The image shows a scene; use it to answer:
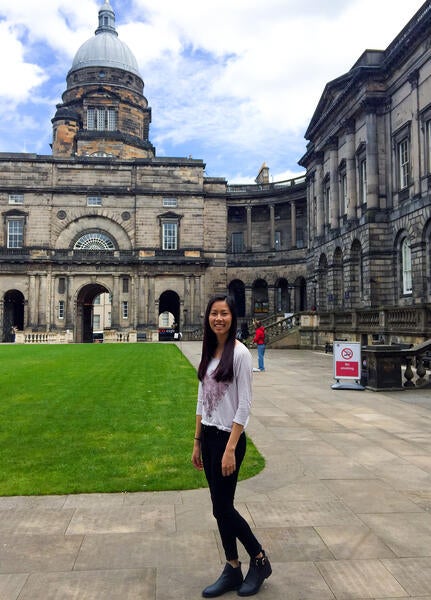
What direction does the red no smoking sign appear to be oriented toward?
toward the camera

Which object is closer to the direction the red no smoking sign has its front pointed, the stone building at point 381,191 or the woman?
the woman

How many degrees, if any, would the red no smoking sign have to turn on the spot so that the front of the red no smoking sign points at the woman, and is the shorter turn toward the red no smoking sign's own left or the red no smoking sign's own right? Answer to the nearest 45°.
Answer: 0° — it already faces them

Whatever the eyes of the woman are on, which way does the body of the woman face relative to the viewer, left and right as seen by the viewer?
facing the viewer and to the left of the viewer

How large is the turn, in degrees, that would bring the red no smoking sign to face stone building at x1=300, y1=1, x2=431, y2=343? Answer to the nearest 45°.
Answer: approximately 180°

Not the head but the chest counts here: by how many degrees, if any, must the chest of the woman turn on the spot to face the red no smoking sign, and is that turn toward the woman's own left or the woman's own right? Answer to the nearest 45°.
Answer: approximately 135° to the woman's own right

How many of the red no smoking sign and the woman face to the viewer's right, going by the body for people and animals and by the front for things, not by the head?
0
